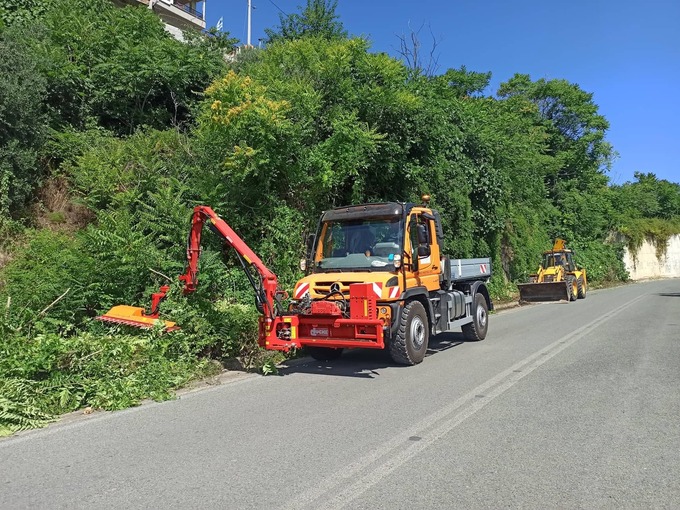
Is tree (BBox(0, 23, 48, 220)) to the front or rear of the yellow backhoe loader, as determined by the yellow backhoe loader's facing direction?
to the front

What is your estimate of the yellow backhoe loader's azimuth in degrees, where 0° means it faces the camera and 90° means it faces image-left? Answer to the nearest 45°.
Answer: approximately 45°

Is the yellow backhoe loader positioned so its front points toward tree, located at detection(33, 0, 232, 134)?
yes

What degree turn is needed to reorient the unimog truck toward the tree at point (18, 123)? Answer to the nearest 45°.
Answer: approximately 90° to its right

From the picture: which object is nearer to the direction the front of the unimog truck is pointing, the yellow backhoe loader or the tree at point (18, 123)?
the tree

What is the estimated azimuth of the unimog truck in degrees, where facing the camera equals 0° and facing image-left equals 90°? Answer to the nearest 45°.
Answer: approximately 45°

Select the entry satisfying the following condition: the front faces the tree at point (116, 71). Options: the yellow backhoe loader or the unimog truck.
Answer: the yellow backhoe loader

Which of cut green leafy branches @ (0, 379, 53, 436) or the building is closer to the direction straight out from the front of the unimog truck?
the cut green leafy branches

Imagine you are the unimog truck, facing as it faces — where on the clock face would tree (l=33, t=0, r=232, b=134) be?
The tree is roughly at 3 o'clock from the unimog truck.
